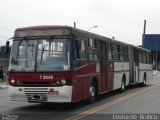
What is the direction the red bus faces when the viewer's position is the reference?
facing the viewer and to the left of the viewer
